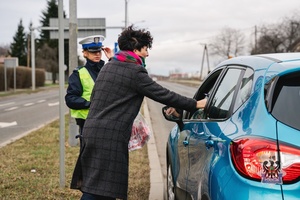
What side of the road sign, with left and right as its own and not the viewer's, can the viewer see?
back

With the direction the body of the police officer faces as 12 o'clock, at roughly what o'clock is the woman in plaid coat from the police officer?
The woman in plaid coat is roughly at 1 o'clock from the police officer.

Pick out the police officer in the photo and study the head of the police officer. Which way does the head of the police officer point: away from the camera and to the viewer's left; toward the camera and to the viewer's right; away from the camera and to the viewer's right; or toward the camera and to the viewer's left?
toward the camera and to the viewer's right

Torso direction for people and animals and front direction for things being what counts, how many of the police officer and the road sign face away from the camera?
1

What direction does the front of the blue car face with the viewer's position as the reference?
facing away from the viewer and to the left of the viewer

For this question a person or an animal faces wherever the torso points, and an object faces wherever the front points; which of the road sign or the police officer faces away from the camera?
the road sign

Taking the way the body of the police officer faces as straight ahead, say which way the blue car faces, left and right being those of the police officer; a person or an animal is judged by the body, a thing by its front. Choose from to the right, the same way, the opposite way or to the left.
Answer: the opposite way

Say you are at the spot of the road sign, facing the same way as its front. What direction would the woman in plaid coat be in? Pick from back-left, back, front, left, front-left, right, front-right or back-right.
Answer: back

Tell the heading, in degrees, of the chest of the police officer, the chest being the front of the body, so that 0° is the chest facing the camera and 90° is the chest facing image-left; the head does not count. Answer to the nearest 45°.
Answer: approximately 315°

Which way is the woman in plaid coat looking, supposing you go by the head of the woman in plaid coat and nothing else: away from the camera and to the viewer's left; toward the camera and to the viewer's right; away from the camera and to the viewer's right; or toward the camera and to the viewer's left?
away from the camera and to the viewer's right
